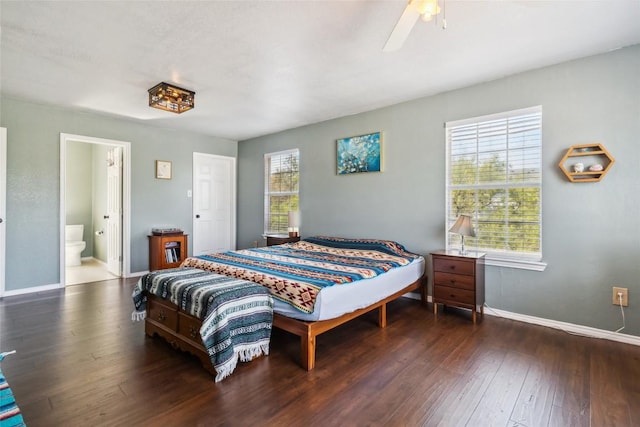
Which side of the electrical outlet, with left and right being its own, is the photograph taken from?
front

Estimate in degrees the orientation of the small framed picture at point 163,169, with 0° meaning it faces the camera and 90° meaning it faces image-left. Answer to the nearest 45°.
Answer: approximately 315°

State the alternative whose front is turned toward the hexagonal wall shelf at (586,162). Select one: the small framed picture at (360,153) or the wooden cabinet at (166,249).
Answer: the wooden cabinet

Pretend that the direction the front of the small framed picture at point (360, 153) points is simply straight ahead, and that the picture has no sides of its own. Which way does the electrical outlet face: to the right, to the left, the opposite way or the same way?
the same way

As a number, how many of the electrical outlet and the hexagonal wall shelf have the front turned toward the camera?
2

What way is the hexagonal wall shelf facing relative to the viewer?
toward the camera

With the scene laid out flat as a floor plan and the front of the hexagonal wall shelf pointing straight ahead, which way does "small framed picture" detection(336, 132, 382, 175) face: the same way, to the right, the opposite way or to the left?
the same way

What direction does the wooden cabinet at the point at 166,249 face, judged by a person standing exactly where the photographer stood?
facing the viewer and to the right of the viewer

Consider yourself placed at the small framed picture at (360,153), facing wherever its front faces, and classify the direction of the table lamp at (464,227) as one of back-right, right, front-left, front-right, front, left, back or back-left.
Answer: left

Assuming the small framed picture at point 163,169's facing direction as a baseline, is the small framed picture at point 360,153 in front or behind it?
in front

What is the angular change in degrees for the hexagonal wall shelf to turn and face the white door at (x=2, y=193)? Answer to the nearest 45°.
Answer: approximately 45° to its right

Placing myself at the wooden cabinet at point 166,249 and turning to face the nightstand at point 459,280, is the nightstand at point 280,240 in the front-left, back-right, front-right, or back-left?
front-left

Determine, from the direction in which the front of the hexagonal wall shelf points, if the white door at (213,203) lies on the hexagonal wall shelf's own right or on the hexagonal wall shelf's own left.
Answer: on the hexagonal wall shelf's own right

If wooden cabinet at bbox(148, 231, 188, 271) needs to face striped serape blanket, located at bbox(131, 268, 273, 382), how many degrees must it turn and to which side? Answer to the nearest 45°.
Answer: approximately 45° to its right

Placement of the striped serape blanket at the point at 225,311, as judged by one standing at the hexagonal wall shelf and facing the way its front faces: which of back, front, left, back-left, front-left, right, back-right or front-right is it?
front-right
